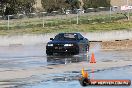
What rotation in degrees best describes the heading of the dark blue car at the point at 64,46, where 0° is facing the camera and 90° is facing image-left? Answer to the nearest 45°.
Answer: approximately 45°
